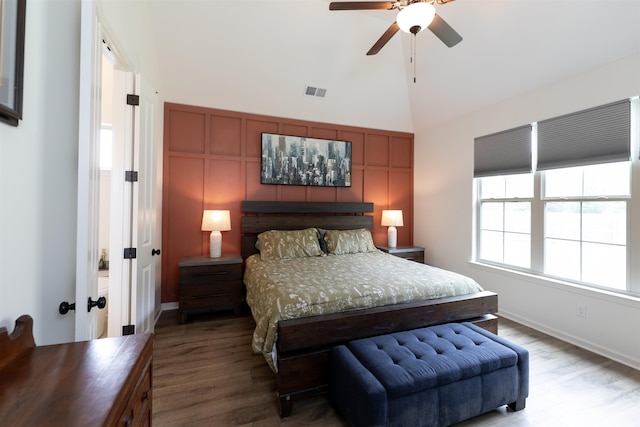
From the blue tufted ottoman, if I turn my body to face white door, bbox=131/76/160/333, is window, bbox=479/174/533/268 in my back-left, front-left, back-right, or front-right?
back-right

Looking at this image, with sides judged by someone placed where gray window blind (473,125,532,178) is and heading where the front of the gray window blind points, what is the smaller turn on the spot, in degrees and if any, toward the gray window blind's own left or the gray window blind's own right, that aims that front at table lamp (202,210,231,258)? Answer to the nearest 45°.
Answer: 0° — it already faces it

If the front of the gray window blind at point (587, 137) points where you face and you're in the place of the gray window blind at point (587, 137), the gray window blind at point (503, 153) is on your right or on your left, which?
on your right

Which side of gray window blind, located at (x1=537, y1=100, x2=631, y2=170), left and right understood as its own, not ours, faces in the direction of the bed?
front

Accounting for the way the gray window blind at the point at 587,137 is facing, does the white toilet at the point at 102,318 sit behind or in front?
in front

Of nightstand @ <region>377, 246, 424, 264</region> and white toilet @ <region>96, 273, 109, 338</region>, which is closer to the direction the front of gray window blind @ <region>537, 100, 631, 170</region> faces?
the white toilet

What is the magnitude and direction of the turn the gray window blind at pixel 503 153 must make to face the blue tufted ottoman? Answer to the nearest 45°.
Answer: approximately 45° to its left

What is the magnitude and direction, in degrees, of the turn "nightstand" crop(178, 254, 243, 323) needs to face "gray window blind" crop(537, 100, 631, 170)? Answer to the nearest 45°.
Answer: approximately 45° to its left

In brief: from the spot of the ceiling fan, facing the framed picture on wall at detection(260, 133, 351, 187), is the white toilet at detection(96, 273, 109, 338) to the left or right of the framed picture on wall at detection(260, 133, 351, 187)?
left

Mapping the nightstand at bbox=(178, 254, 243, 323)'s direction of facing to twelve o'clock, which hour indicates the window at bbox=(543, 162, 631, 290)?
The window is roughly at 10 o'clock from the nightstand.

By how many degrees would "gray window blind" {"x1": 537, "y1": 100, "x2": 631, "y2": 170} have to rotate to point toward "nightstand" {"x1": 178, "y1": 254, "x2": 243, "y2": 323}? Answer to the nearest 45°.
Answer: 0° — it already faces it
